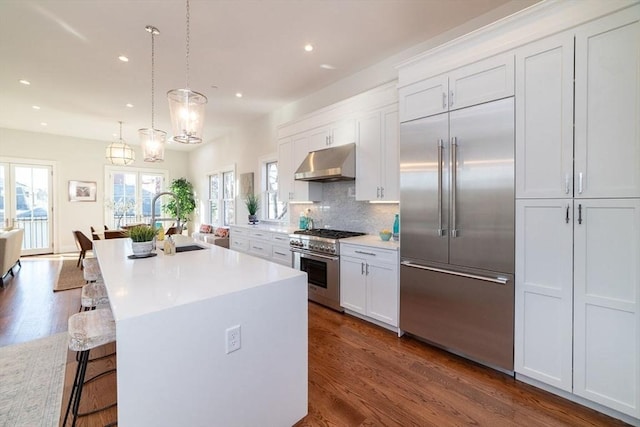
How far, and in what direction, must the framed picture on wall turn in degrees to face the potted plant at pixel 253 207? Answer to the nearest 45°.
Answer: approximately 45° to its left

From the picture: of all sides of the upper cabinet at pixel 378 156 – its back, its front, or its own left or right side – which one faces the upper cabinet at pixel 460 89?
left

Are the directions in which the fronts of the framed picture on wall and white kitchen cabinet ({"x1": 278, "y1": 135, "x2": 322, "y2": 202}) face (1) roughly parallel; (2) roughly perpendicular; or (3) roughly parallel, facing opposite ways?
roughly perpendicular

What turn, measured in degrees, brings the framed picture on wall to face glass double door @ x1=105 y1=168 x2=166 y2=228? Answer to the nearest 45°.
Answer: approximately 90° to its left

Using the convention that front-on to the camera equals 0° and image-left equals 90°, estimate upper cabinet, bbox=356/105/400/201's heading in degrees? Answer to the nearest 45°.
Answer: approximately 45°

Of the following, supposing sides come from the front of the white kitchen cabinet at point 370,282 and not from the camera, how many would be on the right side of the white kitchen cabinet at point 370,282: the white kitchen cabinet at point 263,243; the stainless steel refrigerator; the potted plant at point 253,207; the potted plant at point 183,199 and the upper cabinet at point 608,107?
3

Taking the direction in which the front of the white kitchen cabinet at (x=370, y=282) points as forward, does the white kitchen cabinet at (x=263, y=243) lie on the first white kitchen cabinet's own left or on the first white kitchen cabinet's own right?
on the first white kitchen cabinet's own right

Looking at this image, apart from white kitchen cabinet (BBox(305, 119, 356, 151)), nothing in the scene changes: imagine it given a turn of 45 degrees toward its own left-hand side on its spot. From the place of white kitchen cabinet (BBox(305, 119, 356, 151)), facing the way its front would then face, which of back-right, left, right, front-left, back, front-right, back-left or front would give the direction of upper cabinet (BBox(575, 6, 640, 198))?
front-left

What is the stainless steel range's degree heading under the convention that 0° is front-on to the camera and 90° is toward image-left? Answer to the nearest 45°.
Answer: approximately 45°

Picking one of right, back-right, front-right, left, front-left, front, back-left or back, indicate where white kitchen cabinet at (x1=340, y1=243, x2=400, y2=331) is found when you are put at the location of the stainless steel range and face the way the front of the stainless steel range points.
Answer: left
